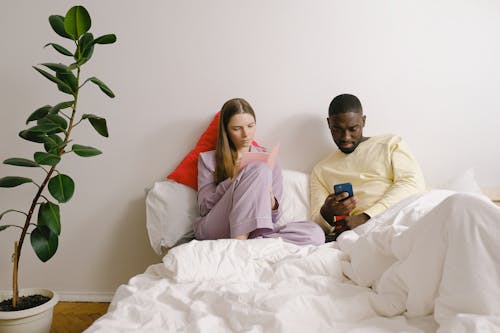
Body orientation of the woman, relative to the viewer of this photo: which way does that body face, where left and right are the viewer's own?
facing the viewer and to the right of the viewer

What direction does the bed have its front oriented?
toward the camera

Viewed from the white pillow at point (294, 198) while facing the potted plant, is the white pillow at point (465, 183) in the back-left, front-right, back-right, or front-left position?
back-left

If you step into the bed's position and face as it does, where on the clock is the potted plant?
The potted plant is roughly at 4 o'clock from the bed.

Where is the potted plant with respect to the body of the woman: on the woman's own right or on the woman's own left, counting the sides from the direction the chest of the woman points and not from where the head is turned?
on the woman's own right

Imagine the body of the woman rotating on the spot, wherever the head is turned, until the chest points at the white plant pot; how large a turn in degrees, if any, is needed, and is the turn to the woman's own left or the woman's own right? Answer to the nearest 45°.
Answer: approximately 90° to the woman's own right
